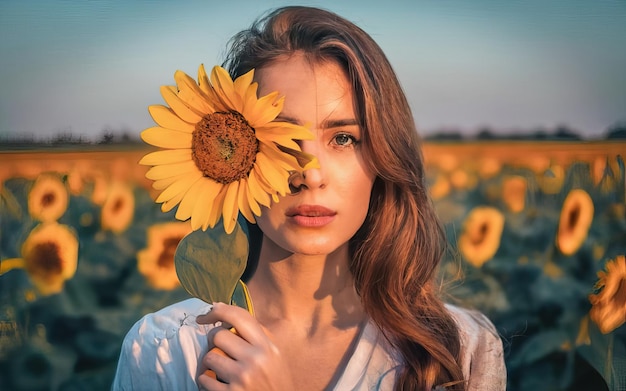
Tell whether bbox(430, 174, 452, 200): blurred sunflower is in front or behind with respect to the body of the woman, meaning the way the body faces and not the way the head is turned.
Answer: behind

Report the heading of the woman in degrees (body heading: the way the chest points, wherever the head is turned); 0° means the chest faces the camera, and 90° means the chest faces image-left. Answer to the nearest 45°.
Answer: approximately 0°

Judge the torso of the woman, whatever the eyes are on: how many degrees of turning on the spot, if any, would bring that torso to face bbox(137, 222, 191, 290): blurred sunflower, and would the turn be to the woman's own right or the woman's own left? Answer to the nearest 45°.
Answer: approximately 135° to the woman's own right

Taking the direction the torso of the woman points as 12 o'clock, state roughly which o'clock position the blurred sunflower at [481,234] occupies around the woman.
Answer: The blurred sunflower is roughly at 7 o'clock from the woman.

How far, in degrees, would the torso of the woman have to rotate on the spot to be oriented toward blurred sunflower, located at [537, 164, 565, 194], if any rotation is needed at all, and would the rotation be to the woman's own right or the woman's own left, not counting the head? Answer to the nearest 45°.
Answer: approximately 135° to the woman's own left

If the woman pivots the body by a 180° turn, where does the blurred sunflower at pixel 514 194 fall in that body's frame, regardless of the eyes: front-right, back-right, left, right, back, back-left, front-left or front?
front-right

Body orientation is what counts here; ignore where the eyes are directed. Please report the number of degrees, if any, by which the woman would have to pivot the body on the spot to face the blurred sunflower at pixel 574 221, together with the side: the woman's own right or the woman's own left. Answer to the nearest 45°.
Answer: approximately 135° to the woman's own left

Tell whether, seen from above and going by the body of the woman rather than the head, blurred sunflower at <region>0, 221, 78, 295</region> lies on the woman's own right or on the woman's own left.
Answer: on the woman's own right

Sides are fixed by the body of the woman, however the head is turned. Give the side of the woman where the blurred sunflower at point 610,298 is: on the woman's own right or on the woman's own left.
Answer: on the woman's own left

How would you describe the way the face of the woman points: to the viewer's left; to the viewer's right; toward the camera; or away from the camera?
toward the camera

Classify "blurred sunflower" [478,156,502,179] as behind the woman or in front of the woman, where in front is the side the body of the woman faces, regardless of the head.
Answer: behind

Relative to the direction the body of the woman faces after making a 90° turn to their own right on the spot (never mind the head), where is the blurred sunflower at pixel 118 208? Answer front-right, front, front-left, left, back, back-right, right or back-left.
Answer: front-right
